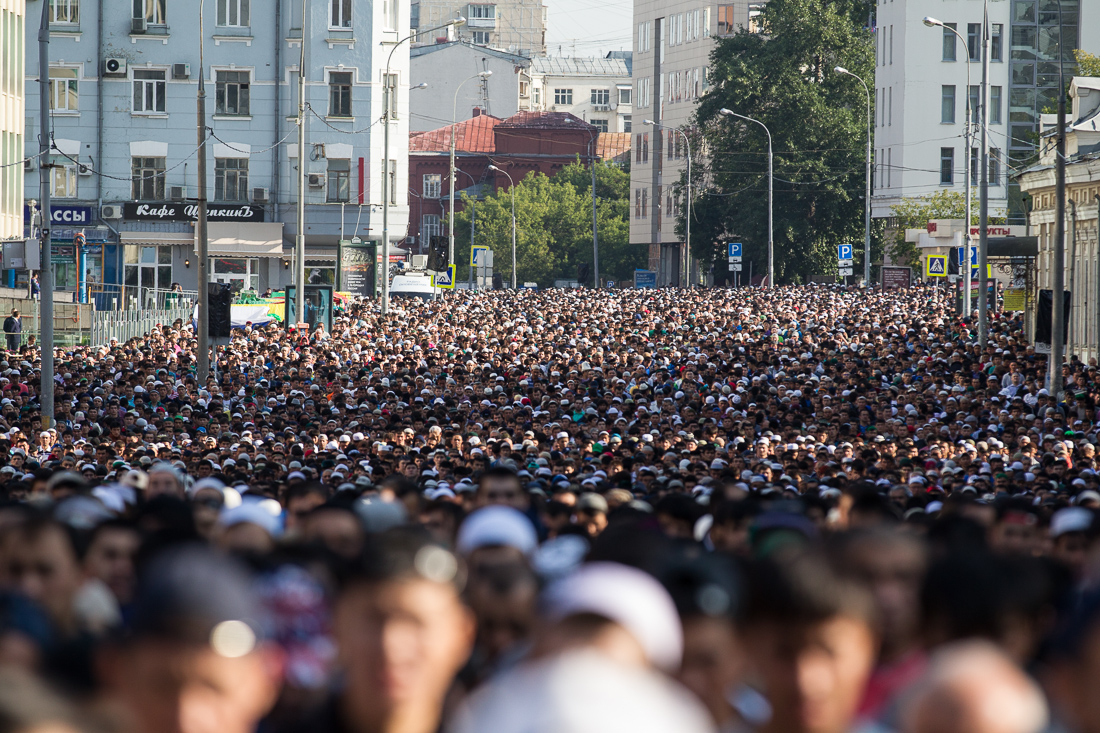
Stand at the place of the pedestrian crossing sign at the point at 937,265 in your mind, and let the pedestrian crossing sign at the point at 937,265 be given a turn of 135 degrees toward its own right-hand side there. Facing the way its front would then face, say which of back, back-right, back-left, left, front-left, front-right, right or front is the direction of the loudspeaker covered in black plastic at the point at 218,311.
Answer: left

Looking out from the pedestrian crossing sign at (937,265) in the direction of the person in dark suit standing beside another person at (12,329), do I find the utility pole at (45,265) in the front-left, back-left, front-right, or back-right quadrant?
front-left

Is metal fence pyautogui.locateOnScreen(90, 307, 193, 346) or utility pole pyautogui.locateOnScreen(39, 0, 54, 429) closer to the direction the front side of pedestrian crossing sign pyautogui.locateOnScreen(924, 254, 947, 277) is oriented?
the utility pole

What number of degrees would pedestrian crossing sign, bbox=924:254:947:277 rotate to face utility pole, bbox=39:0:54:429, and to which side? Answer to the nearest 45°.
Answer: approximately 45° to its right

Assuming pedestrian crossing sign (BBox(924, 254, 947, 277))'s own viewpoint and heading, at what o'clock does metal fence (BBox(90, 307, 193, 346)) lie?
The metal fence is roughly at 2 o'clock from the pedestrian crossing sign.

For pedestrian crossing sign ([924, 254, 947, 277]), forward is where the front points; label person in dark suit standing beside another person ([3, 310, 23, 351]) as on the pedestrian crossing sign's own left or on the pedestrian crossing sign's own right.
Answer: on the pedestrian crossing sign's own right

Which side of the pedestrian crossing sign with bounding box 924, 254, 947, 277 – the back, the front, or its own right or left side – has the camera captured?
front
